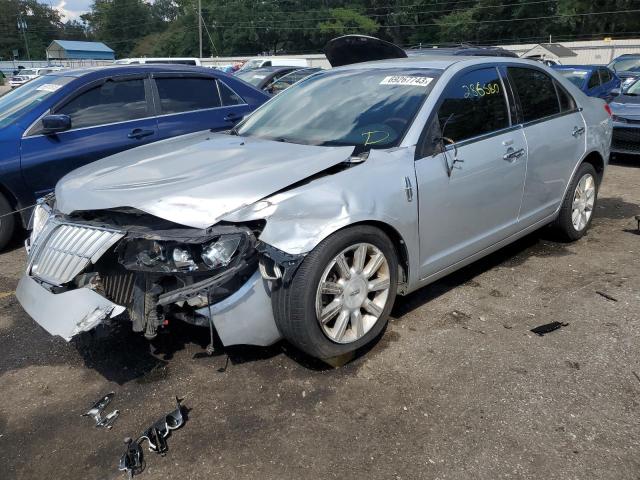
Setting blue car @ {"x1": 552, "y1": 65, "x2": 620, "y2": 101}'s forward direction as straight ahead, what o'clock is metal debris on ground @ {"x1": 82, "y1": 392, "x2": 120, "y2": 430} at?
The metal debris on ground is roughly at 11 o'clock from the blue car.

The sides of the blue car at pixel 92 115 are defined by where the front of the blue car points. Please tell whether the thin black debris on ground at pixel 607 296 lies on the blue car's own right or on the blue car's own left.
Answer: on the blue car's own left

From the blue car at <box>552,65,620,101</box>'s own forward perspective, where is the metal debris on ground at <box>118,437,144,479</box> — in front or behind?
in front

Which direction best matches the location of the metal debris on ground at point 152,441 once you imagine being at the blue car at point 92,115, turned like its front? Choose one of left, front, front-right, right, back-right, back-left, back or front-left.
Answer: front-left

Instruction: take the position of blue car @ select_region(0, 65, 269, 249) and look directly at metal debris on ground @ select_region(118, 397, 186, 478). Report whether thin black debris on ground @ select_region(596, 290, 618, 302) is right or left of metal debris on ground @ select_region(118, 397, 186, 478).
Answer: left

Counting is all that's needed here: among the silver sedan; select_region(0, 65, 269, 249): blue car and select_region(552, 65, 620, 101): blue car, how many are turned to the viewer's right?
0

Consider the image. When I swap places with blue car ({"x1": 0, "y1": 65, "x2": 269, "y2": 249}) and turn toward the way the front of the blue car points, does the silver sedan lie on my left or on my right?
on my left

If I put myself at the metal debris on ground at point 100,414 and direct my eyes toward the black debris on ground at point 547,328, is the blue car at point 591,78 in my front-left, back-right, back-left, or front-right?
front-left

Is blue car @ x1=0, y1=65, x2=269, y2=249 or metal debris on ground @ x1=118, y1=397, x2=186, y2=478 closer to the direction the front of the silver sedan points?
the metal debris on ground

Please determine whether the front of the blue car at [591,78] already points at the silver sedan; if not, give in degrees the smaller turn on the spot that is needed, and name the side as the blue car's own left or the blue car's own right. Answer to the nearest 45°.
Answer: approximately 45° to the blue car's own left

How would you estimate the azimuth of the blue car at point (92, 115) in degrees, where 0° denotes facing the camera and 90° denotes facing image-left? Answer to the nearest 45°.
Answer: approximately 45°

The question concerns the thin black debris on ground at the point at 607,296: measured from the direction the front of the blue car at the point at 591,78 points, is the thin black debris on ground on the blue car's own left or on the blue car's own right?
on the blue car's own left

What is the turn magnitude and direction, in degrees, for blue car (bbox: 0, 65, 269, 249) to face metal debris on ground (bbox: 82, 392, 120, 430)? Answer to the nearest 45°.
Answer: approximately 45° to its left

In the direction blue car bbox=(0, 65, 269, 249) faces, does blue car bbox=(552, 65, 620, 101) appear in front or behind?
behind

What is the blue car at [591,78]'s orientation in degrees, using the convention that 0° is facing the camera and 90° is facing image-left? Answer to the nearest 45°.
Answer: approximately 45°
